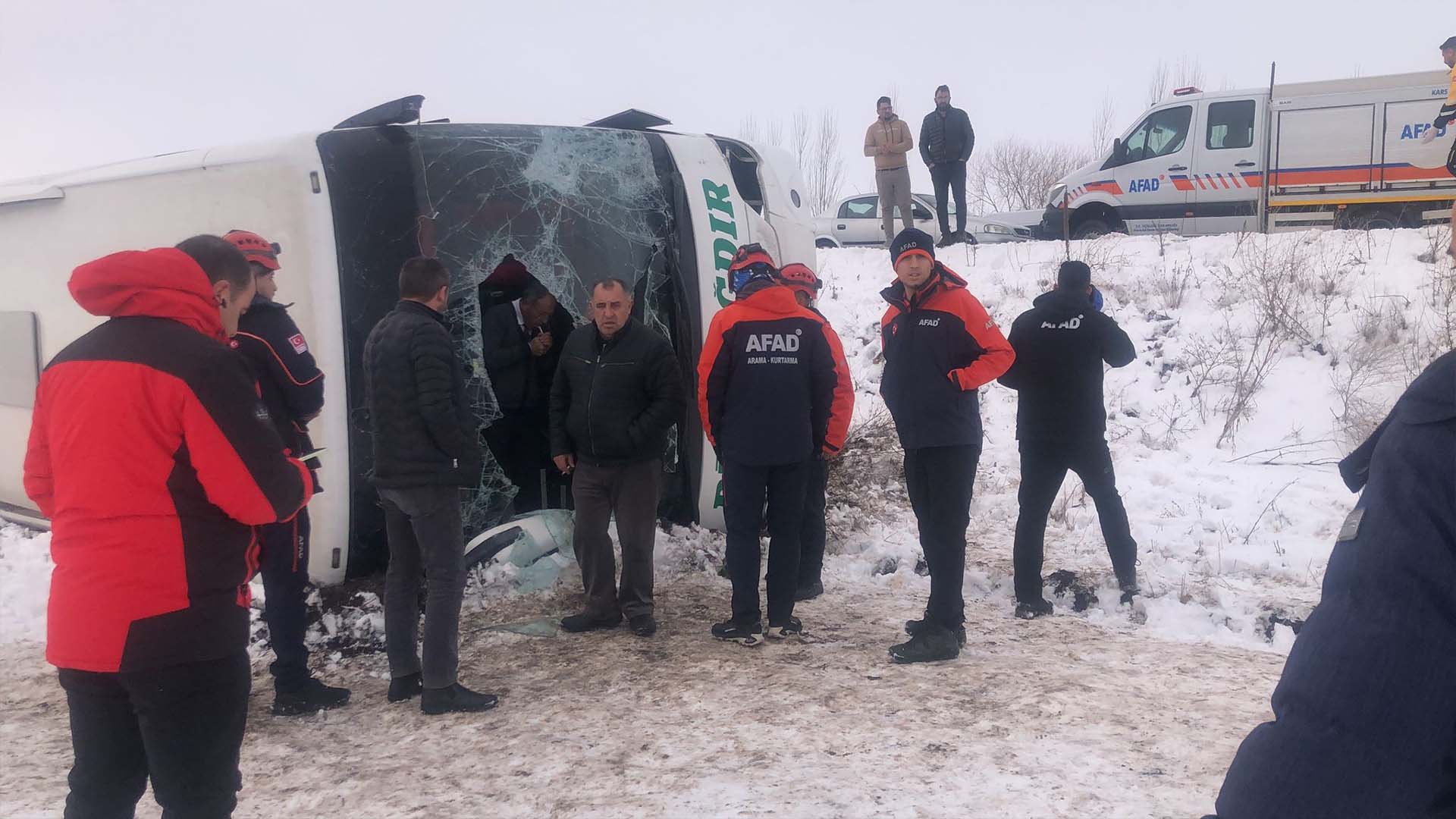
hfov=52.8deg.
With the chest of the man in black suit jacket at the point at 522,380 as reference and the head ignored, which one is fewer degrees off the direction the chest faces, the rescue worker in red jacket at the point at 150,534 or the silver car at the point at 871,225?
the rescue worker in red jacket

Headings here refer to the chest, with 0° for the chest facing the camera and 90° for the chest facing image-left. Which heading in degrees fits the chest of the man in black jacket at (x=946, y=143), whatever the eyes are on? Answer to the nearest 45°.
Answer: approximately 0°

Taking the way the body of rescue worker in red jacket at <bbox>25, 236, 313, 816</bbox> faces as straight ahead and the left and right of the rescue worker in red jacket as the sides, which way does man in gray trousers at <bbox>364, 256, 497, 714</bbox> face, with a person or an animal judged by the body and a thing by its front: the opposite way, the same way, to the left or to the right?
the same way

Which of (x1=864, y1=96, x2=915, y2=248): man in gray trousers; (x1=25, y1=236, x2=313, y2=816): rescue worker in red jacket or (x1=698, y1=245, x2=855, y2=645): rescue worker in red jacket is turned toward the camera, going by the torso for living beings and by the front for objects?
the man in gray trousers

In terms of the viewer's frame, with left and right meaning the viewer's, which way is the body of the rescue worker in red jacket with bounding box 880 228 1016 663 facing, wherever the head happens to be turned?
facing the viewer and to the left of the viewer

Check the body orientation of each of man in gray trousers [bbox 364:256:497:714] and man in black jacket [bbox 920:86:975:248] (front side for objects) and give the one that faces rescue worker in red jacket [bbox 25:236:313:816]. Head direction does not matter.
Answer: the man in black jacket

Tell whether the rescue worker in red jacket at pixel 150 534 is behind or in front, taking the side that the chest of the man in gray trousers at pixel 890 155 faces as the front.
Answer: in front

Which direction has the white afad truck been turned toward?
to the viewer's left

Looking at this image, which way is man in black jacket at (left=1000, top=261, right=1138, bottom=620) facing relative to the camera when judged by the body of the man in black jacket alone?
away from the camera

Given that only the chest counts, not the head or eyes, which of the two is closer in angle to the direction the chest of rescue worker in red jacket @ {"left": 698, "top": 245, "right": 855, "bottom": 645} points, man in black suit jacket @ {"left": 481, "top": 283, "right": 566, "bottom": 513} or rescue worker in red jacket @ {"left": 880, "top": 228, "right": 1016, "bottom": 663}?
the man in black suit jacket

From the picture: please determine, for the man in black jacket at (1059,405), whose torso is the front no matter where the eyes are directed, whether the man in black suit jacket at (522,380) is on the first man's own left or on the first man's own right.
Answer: on the first man's own left

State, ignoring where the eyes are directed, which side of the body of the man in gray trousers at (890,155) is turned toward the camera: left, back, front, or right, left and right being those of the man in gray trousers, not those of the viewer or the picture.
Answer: front

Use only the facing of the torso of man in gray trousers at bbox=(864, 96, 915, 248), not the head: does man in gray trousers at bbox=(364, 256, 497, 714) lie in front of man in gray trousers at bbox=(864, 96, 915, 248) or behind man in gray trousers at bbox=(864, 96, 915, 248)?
in front

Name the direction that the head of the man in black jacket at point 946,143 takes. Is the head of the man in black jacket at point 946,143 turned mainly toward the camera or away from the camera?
toward the camera

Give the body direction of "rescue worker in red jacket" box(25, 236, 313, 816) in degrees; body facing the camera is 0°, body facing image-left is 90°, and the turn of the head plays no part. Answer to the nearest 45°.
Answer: approximately 225°

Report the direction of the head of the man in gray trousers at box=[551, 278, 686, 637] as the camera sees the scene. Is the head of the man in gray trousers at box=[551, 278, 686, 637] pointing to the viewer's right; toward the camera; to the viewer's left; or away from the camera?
toward the camera

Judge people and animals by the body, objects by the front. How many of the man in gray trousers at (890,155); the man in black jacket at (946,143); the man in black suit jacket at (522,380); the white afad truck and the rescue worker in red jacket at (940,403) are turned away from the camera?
0

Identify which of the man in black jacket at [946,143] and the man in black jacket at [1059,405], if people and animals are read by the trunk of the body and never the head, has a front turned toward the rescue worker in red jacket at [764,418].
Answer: the man in black jacket at [946,143]

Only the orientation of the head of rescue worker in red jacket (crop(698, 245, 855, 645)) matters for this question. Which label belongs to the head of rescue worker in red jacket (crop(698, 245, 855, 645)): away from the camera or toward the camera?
away from the camera

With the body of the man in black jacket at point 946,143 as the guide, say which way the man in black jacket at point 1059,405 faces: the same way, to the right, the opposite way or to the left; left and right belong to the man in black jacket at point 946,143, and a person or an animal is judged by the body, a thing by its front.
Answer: the opposite way

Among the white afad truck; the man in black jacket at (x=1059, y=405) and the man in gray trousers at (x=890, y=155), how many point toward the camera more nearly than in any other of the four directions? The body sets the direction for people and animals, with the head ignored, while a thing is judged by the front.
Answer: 1
